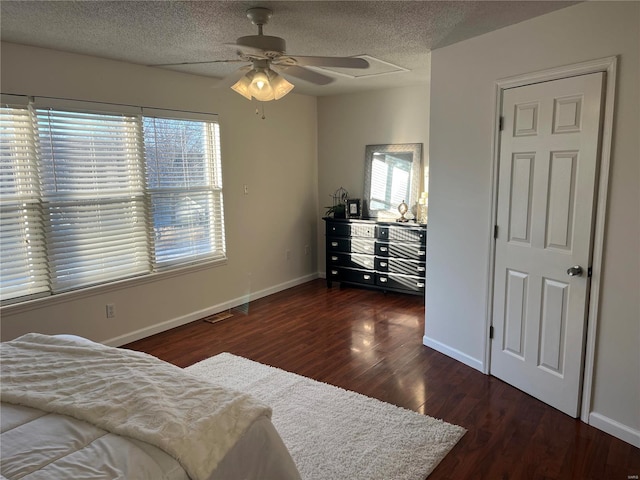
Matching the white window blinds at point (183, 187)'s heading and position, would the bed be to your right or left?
on your right

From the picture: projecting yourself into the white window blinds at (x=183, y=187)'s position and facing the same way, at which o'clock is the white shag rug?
The white shag rug is roughly at 1 o'clock from the white window blinds.

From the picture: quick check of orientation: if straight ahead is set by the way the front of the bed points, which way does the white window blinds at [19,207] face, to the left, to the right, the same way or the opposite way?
to the right

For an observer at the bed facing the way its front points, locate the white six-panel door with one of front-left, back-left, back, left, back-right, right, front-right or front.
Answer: front-right

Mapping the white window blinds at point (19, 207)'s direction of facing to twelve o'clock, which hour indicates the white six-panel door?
The white six-panel door is roughly at 12 o'clock from the white window blinds.

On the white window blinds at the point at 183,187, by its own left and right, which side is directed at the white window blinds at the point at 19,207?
right

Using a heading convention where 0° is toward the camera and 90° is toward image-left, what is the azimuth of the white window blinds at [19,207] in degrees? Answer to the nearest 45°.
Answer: approximately 315°

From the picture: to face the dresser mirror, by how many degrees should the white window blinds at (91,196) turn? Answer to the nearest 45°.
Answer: approximately 45° to its left

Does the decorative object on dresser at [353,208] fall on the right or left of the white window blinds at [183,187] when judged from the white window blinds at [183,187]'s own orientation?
on its left

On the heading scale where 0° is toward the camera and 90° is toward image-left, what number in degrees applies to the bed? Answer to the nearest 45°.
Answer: approximately 225°

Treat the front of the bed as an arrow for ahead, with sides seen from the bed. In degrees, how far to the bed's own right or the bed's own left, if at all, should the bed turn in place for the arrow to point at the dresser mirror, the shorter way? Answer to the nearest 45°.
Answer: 0° — it already faces it
